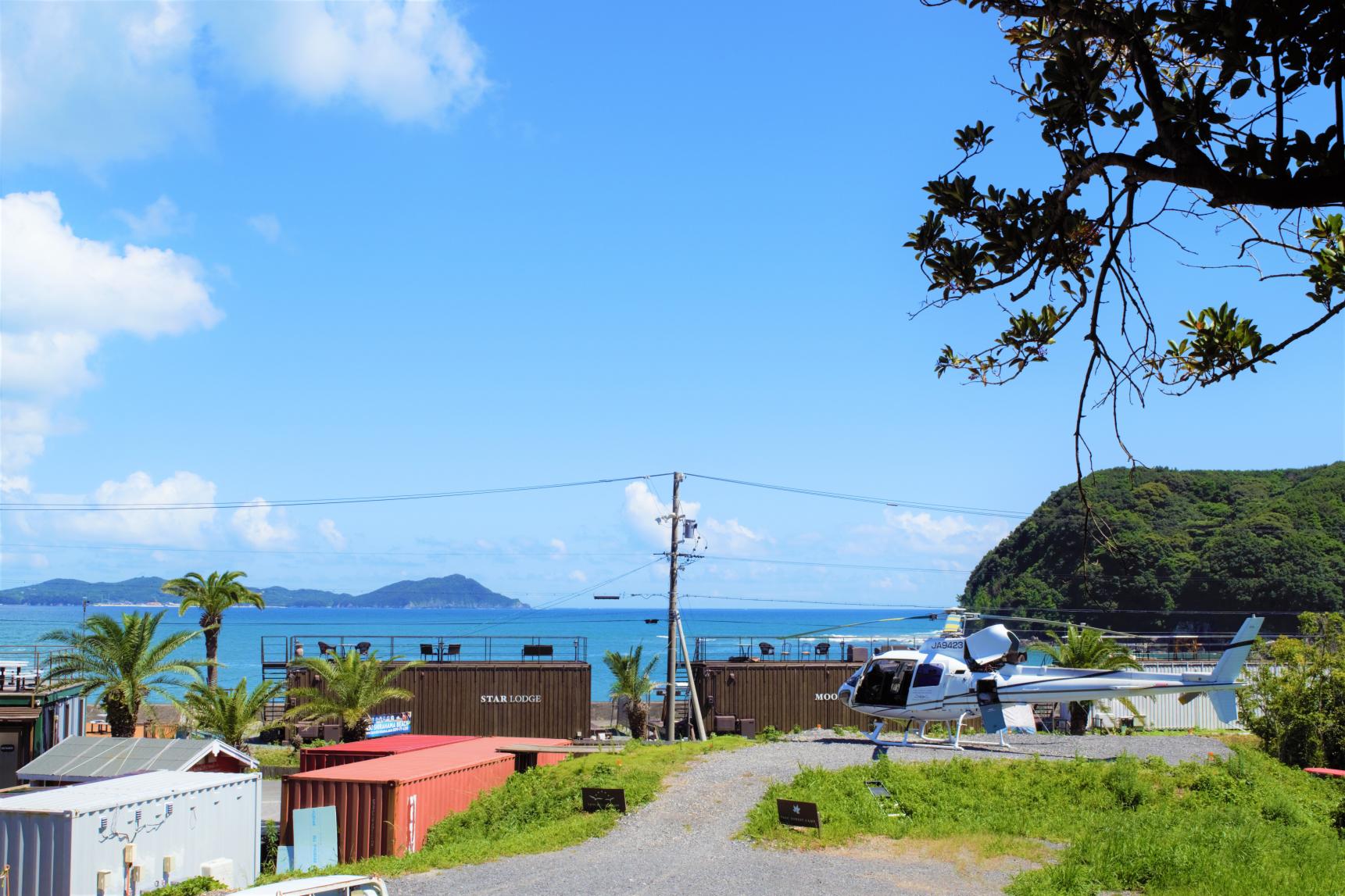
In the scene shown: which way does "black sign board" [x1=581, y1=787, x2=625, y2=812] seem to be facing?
toward the camera

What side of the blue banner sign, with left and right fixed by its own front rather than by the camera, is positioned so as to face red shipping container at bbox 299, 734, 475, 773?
front

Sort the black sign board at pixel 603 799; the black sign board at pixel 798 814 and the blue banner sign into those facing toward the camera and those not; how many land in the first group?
3

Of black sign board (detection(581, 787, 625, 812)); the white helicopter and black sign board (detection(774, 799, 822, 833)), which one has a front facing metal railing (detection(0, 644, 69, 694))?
the white helicopter

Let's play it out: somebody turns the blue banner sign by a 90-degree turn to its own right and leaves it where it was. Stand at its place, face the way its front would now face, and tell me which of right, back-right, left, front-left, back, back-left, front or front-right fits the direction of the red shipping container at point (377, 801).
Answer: left

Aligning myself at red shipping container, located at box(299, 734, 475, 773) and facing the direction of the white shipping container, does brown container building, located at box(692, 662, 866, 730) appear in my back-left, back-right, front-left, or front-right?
back-left

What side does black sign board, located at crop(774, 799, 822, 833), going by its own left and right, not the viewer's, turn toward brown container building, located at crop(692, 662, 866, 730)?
back

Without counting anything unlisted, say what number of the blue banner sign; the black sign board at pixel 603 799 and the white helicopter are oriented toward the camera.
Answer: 2

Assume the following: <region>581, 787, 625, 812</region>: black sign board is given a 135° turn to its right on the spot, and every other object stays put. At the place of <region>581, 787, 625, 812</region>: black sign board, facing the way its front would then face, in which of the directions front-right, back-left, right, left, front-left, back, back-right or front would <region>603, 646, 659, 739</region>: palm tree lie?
front-right

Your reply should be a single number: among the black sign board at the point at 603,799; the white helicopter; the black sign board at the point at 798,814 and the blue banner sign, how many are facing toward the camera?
3

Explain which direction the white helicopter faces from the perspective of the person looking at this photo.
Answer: facing to the left of the viewer

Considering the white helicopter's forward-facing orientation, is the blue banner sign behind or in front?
in front

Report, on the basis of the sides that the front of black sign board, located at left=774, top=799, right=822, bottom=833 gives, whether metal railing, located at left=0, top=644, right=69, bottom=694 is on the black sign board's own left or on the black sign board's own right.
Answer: on the black sign board's own right

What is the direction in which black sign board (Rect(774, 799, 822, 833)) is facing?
toward the camera

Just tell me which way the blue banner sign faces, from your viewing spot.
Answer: facing the viewer
